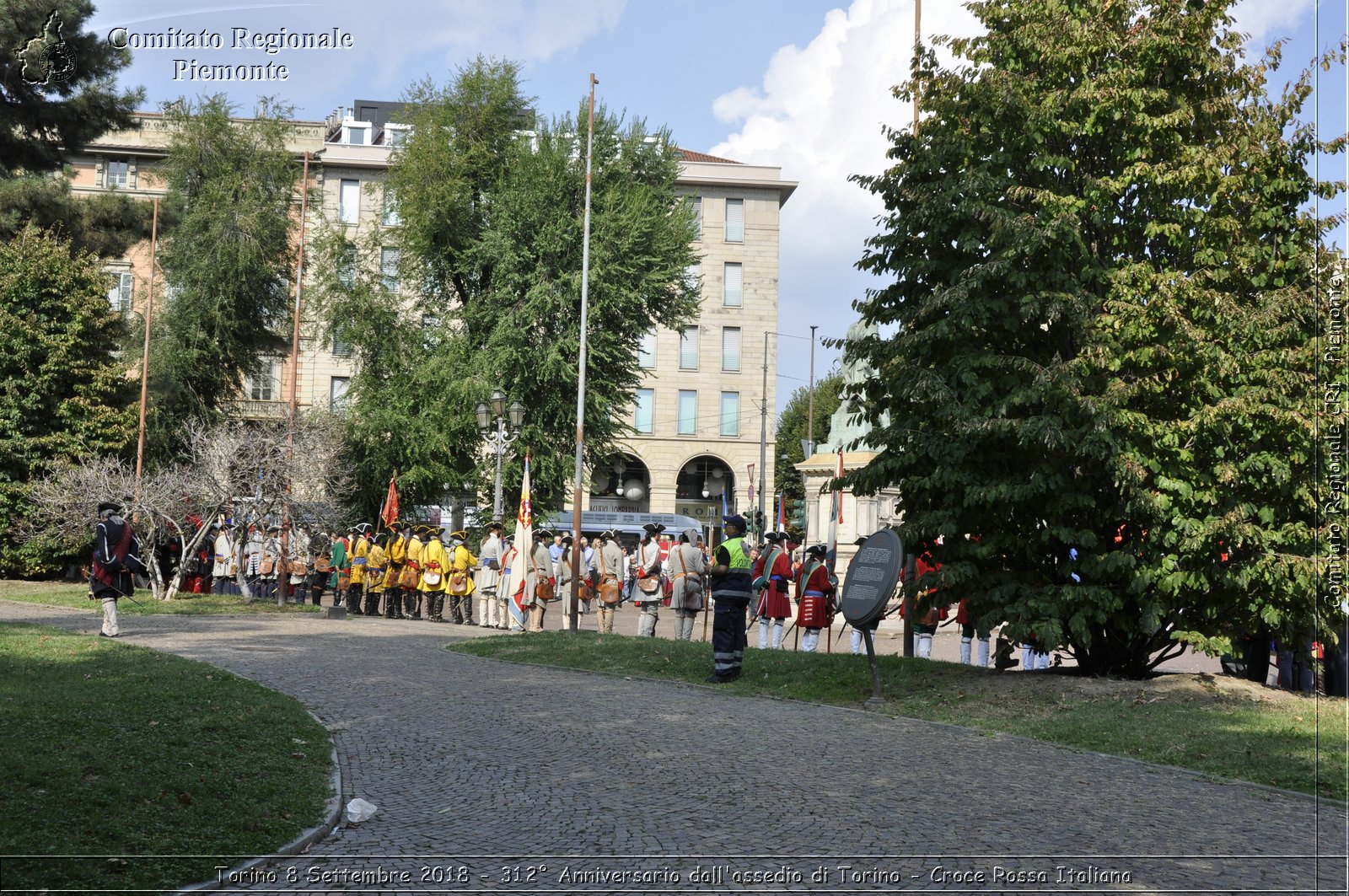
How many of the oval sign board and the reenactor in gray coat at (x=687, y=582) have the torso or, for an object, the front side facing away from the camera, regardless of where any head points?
1

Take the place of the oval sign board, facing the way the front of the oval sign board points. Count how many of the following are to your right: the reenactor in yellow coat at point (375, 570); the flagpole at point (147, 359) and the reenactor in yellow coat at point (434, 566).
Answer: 3

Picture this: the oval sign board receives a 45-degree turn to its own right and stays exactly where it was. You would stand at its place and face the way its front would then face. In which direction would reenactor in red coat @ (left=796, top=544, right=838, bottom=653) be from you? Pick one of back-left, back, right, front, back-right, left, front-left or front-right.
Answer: right

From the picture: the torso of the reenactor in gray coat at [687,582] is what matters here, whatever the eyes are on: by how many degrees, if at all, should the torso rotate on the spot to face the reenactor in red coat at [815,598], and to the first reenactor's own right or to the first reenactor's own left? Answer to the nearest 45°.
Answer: approximately 135° to the first reenactor's own right

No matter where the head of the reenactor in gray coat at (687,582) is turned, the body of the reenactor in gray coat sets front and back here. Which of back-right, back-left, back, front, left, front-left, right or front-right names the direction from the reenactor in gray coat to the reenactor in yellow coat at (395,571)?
front-left

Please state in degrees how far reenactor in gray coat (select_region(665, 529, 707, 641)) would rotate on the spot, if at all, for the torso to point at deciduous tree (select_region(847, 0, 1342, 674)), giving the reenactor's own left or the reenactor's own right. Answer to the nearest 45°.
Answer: approximately 135° to the reenactor's own right

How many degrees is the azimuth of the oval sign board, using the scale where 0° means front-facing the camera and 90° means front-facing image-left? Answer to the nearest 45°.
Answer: approximately 45°

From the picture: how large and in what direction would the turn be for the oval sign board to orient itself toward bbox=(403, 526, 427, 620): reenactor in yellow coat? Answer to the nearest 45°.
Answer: approximately 90° to its right

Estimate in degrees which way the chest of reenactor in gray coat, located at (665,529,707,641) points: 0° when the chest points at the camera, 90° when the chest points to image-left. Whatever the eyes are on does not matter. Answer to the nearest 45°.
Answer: approximately 180°

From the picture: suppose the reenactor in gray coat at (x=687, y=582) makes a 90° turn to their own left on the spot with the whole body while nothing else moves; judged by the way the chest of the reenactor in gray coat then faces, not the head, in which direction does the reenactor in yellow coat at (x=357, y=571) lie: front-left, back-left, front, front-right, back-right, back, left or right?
front-right

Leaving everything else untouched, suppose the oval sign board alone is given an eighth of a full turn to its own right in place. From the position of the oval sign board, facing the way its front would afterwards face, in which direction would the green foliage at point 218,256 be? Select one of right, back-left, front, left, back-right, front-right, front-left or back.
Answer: front-right

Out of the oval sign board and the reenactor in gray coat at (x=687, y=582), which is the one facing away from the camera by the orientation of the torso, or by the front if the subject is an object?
the reenactor in gray coat
